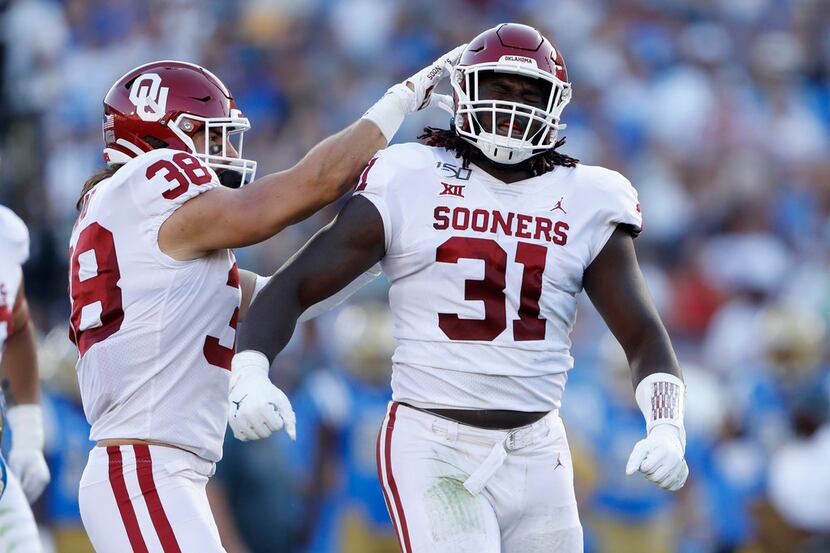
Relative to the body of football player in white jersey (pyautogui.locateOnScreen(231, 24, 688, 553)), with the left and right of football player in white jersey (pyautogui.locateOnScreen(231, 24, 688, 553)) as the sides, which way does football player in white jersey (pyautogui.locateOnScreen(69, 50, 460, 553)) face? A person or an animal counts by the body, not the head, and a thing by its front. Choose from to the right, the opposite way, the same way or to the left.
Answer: to the left

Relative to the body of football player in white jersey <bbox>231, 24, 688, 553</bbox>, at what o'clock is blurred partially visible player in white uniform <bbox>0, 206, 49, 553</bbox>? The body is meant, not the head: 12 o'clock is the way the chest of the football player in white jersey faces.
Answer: The blurred partially visible player in white uniform is roughly at 4 o'clock from the football player in white jersey.

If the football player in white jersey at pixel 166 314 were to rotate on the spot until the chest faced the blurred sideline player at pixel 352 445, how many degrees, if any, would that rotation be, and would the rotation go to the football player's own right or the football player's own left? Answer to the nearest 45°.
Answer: approximately 90° to the football player's own left

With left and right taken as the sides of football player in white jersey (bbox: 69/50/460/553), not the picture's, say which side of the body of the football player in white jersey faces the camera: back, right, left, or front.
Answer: right

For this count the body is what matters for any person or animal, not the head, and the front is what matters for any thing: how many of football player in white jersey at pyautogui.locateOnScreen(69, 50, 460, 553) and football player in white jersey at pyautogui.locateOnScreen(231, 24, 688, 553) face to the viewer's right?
1

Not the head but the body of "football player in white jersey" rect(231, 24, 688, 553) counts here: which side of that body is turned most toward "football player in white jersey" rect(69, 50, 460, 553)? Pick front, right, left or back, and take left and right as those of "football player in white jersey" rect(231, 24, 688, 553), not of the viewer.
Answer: right

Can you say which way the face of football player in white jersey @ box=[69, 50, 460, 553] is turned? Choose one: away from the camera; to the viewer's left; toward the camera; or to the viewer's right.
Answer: to the viewer's right

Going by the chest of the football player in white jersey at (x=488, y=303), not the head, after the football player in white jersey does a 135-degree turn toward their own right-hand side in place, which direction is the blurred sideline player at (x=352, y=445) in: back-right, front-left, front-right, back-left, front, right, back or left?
front-right

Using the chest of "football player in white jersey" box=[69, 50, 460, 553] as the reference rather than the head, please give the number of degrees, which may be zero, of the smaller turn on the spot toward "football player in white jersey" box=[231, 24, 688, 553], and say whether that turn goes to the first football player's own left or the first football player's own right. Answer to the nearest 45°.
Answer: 0° — they already face them
